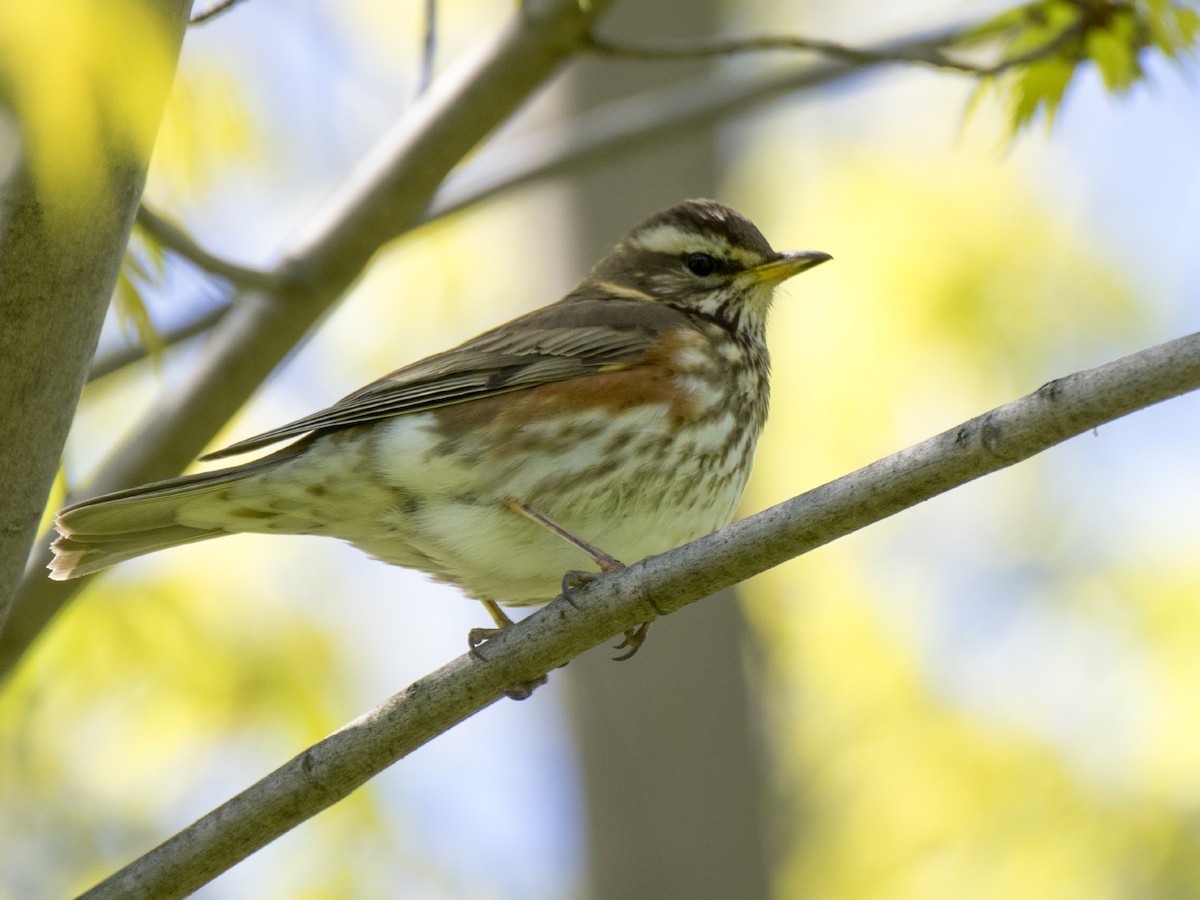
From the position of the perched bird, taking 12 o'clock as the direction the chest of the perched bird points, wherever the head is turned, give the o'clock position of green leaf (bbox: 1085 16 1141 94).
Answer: The green leaf is roughly at 12 o'clock from the perched bird.

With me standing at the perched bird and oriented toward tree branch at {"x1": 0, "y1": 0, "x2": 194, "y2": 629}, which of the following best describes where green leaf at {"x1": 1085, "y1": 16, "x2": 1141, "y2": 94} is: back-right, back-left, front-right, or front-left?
back-right

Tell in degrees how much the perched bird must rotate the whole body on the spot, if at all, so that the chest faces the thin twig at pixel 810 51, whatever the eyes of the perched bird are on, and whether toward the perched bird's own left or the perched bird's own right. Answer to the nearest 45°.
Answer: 0° — it already faces it

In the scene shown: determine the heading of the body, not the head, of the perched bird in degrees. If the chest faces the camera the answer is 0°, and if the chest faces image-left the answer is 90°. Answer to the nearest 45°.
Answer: approximately 270°
